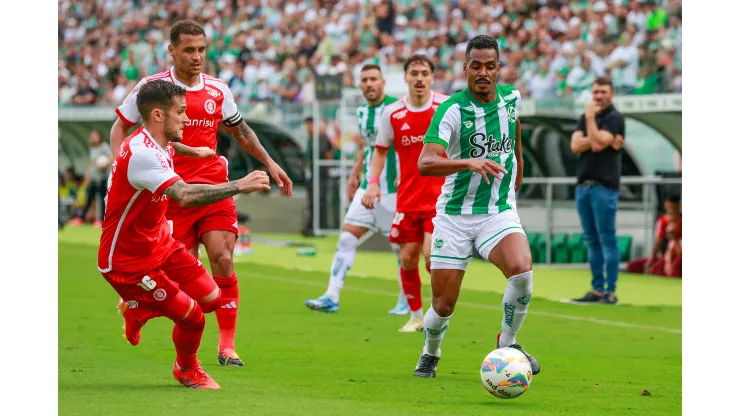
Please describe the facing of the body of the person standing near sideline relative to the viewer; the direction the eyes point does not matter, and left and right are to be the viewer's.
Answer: facing the viewer and to the left of the viewer

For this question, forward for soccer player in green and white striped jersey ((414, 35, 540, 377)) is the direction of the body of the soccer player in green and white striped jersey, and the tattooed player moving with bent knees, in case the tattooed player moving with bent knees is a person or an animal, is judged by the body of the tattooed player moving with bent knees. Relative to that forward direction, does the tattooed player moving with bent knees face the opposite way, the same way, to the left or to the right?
to the left

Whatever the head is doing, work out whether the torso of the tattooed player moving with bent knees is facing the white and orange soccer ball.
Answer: yes

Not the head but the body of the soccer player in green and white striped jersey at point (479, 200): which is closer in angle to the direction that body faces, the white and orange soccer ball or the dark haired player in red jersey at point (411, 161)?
the white and orange soccer ball

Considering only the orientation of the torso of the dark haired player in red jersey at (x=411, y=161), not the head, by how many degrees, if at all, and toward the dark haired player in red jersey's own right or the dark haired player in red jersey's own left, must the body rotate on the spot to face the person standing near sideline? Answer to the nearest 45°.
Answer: approximately 135° to the dark haired player in red jersey's own left

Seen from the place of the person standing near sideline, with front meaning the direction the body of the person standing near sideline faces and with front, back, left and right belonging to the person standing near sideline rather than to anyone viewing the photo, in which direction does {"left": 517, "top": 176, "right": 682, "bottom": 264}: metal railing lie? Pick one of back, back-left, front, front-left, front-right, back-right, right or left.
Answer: back-right

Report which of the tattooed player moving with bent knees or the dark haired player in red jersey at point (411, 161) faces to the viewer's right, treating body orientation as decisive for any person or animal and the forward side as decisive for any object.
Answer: the tattooed player moving with bent knees

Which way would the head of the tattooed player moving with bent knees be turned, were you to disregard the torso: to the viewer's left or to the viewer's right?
to the viewer's right

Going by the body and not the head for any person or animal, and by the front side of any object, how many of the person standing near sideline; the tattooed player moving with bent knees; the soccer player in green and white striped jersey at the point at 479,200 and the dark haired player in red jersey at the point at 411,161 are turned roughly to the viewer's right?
1

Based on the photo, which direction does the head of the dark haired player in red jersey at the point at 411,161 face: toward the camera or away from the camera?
toward the camera

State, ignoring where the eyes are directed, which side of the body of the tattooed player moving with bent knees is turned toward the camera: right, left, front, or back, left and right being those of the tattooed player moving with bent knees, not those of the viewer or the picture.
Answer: right

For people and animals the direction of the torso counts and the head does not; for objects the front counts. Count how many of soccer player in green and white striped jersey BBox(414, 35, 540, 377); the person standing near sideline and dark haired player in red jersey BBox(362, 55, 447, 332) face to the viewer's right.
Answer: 0

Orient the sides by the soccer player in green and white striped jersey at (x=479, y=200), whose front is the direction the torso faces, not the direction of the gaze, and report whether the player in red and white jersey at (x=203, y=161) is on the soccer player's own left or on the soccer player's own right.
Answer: on the soccer player's own right

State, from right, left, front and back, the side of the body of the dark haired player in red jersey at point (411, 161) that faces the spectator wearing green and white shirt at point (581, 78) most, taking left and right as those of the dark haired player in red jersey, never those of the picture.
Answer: back

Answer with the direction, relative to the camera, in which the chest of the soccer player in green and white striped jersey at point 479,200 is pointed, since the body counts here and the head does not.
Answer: toward the camera
